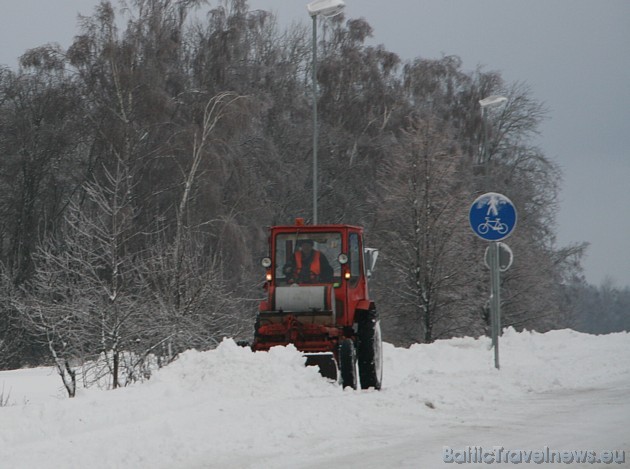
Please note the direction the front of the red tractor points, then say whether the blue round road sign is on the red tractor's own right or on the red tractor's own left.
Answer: on the red tractor's own left

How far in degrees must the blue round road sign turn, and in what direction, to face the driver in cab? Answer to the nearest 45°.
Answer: approximately 45° to its right

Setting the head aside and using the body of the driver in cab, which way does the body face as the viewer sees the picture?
toward the camera

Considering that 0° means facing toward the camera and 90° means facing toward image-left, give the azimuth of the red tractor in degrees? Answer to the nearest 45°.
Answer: approximately 0°

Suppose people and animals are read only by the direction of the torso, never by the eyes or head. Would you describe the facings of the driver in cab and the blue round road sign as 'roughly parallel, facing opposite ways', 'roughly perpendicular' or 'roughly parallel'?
roughly parallel

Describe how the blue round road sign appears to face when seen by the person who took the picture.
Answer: facing the viewer

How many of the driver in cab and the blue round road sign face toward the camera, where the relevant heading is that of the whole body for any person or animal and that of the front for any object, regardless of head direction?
2

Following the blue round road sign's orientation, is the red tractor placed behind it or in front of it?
in front

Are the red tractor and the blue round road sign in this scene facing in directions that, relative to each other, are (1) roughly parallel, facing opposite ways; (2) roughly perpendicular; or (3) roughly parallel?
roughly parallel

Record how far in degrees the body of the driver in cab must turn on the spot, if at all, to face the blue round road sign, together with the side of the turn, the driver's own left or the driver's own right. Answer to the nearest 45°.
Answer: approximately 135° to the driver's own left
